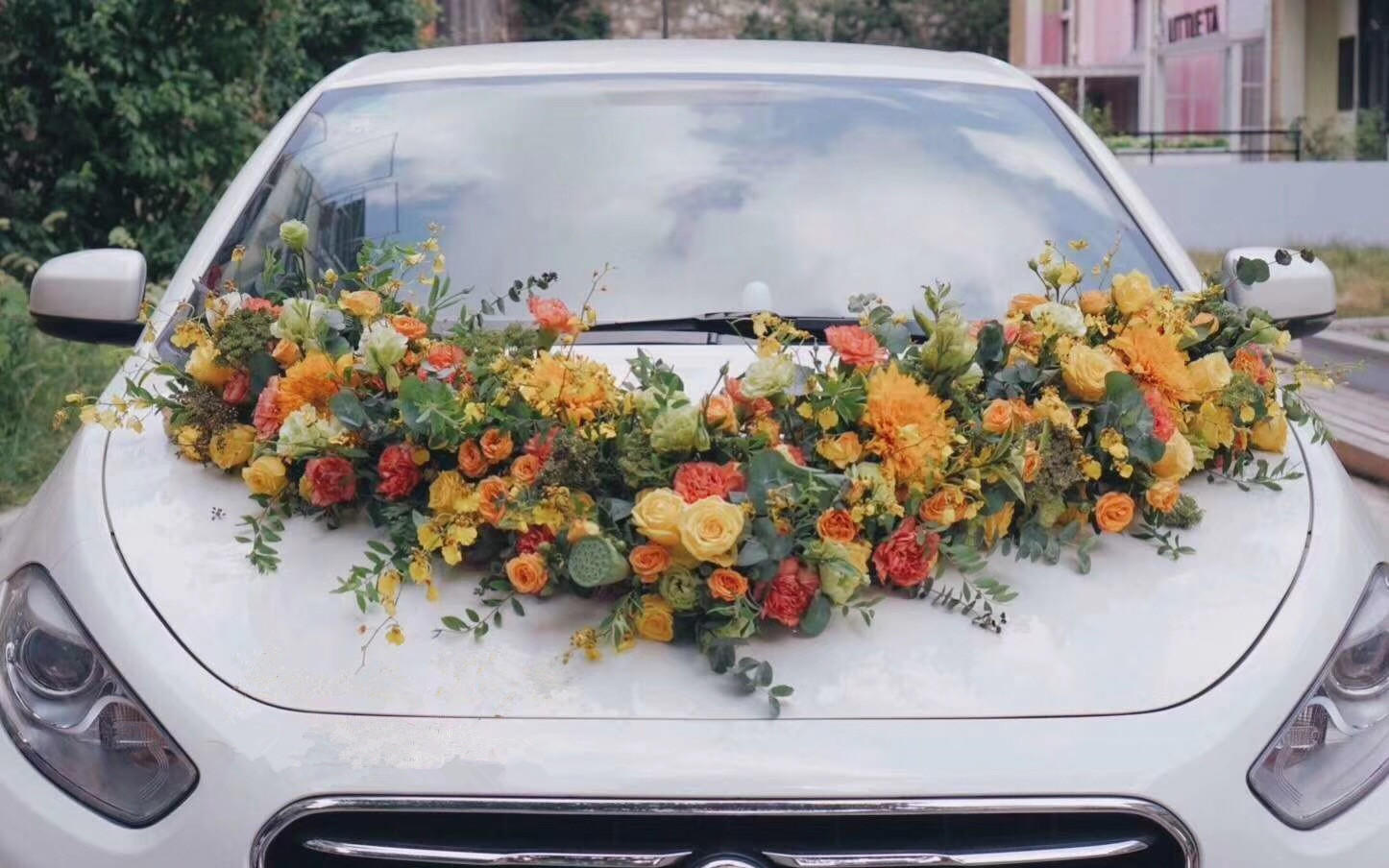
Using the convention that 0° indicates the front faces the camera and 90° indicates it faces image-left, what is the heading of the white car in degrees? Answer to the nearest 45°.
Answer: approximately 0°
